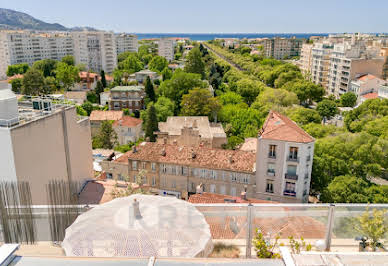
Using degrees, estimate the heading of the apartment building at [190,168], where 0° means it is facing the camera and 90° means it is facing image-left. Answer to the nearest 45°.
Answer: approximately 0°

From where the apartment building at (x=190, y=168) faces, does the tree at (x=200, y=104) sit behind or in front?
behind

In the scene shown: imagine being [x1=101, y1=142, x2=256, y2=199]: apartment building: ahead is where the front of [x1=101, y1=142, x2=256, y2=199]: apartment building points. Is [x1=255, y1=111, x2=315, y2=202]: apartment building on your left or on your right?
on your left

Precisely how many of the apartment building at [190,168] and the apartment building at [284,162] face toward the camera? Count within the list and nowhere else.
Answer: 2

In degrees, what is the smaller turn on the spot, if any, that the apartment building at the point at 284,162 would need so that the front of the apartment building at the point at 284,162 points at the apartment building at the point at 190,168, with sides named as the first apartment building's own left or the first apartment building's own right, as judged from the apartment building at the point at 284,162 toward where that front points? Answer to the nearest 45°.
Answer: approximately 90° to the first apartment building's own right

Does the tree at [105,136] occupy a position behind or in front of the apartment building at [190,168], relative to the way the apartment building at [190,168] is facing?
behind

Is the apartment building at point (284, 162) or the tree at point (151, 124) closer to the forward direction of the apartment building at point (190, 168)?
the apartment building

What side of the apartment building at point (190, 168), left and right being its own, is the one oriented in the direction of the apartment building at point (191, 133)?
back

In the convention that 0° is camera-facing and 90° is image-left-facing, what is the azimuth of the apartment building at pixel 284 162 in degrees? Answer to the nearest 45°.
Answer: approximately 0°
